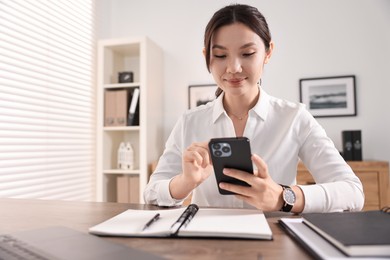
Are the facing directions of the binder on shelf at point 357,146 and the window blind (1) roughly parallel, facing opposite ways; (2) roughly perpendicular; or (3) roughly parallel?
roughly perpendicular

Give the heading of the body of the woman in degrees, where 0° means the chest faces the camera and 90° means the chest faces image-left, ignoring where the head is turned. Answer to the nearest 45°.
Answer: approximately 0°

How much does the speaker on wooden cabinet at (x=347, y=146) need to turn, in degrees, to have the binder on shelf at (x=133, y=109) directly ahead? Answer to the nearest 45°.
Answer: approximately 90° to its right

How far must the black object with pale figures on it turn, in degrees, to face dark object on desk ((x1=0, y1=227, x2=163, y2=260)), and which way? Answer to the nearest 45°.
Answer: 0° — it already faces it

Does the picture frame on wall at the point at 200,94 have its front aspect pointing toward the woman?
yes

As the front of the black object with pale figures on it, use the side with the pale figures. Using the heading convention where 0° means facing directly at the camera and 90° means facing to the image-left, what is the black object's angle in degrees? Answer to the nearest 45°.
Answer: approximately 0°

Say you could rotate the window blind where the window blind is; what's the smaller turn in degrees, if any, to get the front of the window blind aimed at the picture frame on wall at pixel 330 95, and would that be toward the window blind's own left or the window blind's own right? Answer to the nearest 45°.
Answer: approximately 45° to the window blind's own left

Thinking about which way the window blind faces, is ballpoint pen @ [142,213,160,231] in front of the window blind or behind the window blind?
in front
